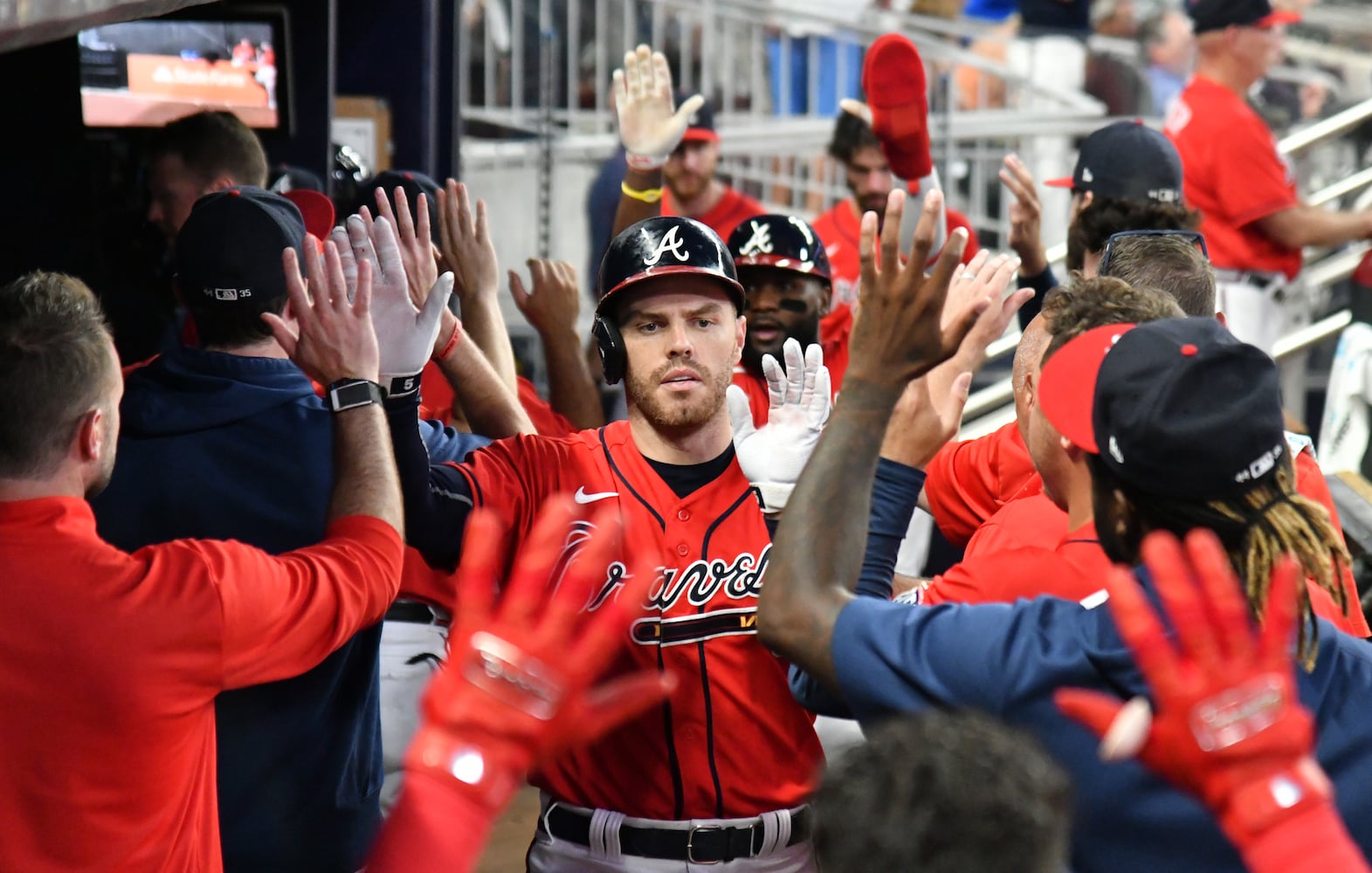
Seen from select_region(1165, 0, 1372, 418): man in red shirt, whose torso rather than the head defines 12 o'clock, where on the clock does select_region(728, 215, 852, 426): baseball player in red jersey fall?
The baseball player in red jersey is roughly at 4 o'clock from the man in red shirt.

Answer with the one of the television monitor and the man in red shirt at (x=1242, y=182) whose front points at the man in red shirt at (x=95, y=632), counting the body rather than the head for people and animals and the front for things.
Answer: the television monitor

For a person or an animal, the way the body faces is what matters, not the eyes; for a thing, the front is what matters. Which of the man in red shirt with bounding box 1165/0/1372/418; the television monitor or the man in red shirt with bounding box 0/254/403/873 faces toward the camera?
the television monitor

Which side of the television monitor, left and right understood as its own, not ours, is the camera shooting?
front

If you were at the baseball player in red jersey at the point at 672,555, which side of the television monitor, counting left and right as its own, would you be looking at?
front

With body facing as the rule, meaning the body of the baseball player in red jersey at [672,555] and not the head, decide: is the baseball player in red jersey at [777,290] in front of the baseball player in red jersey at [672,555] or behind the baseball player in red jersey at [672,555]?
behind

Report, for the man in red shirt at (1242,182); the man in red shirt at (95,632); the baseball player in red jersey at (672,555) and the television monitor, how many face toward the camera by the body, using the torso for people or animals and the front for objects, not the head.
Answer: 2

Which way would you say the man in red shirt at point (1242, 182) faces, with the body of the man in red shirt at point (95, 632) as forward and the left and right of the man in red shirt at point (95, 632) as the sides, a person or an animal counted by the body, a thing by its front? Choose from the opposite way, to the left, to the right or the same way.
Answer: to the right

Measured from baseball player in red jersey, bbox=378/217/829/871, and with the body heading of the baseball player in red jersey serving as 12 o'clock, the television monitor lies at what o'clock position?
The television monitor is roughly at 5 o'clock from the baseball player in red jersey.

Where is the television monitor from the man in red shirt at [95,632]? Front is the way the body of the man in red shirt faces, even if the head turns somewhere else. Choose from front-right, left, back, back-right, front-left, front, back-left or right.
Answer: front-left

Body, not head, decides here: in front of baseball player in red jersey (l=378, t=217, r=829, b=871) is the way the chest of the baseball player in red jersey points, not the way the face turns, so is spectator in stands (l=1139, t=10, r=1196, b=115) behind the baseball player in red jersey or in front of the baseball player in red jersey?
behind

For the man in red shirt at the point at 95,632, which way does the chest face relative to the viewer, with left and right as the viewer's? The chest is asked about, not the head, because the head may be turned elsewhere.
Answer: facing away from the viewer and to the right of the viewer

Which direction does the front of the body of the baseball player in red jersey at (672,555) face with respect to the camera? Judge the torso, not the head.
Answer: toward the camera

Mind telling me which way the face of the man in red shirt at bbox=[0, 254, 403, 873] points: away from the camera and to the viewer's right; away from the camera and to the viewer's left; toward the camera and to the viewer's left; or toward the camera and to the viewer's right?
away from the camera and to the viewer's right
